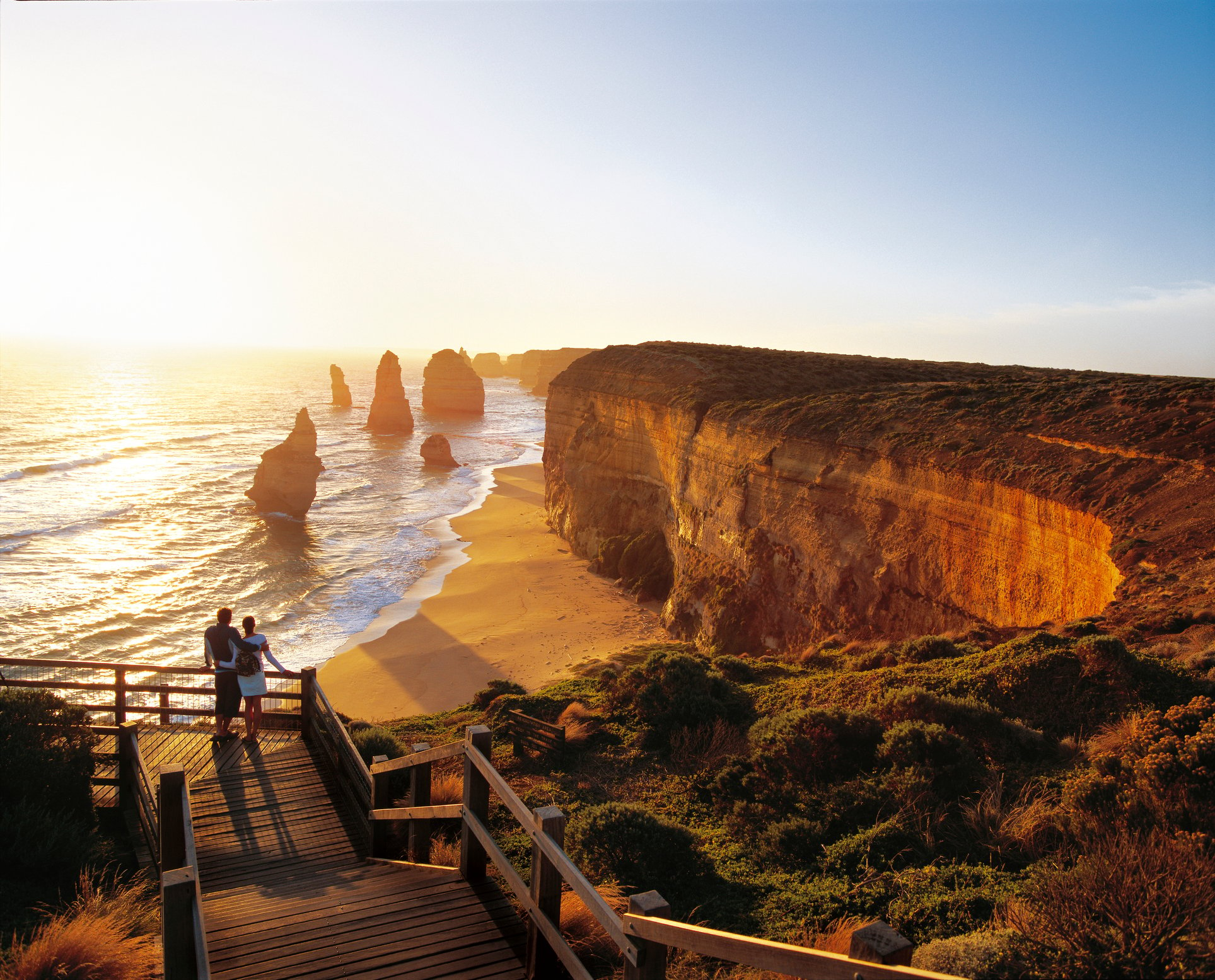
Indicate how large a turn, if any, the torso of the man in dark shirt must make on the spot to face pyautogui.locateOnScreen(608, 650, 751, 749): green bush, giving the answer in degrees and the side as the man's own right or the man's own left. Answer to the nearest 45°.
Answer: approximately 90° to the man's own right

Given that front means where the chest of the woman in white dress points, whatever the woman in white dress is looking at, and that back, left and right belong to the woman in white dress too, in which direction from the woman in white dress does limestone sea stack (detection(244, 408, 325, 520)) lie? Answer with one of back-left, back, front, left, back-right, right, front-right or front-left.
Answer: front

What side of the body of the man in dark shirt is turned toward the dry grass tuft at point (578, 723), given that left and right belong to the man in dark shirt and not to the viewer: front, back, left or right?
right

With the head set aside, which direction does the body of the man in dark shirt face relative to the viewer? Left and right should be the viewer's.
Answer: facing away from the viewer

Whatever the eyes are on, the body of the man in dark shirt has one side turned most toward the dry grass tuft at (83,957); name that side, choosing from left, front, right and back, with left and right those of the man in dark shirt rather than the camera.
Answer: back

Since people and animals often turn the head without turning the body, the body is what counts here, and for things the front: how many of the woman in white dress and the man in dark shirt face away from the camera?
2

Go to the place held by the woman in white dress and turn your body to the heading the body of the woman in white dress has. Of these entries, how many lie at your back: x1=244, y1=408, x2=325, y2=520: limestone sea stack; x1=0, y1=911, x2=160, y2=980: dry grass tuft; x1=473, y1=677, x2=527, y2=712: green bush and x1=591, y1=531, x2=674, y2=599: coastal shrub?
1

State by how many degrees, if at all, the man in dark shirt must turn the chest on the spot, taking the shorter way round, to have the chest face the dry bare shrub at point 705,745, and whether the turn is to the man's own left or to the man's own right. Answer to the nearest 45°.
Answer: approximately 90° to the man's own right

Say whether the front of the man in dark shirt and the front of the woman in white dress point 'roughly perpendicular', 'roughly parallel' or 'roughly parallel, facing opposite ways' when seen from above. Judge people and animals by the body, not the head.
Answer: roughly parallel

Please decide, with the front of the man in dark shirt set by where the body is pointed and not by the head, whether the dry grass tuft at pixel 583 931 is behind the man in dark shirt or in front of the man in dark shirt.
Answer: behind

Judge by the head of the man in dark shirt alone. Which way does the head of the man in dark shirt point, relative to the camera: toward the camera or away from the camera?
away from the camera

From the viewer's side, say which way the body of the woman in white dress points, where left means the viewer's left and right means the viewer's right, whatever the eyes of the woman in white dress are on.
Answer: facing away from the viewer

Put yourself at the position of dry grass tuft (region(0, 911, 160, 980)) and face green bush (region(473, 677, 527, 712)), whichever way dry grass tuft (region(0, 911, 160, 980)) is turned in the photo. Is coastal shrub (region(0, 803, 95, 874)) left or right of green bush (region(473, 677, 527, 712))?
left
